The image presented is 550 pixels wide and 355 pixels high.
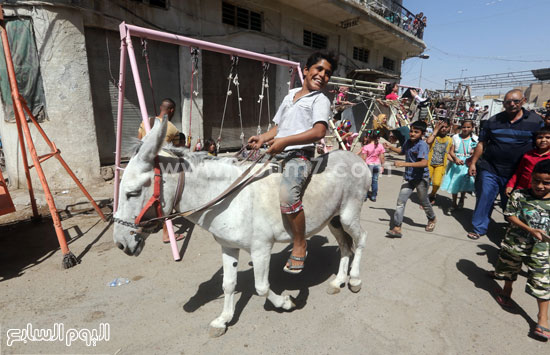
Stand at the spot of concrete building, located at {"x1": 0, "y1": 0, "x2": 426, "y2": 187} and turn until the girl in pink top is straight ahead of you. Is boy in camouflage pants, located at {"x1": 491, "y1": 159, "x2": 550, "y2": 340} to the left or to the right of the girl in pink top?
right

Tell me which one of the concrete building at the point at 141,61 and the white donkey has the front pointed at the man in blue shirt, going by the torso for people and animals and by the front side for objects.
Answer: the concrete building

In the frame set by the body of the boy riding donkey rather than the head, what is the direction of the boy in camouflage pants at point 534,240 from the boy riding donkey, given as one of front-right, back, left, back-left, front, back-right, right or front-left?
back-left

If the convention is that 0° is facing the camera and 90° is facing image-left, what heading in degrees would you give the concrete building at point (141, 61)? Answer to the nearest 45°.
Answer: approximately 315°

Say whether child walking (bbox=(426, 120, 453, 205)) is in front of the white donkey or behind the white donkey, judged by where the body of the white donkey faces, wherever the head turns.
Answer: behind

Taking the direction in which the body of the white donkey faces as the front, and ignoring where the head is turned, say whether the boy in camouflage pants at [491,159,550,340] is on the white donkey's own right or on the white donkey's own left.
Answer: on the white donkey's own left

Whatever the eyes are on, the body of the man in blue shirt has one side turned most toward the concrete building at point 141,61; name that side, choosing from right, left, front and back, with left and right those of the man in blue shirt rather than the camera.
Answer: right

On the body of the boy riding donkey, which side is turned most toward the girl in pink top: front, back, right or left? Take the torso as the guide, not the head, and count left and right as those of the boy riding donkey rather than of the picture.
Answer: back

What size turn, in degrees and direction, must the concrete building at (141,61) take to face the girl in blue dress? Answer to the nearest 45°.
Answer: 0° — it already faces them
